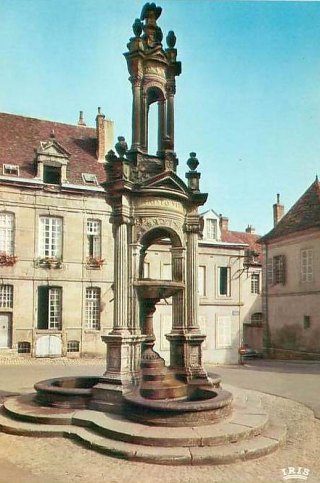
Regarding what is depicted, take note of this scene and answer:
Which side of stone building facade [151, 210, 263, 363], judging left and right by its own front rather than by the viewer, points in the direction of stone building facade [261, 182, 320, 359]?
left

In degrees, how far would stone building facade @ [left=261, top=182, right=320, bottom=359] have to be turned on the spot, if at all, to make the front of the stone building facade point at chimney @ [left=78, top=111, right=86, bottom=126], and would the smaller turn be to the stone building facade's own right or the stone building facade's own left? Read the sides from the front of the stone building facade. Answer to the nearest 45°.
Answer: approximately 45° to the stone building facade's own right

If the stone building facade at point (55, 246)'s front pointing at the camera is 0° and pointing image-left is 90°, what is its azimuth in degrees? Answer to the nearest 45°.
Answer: approximately 0°

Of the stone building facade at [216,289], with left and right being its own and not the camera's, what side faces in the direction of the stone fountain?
front

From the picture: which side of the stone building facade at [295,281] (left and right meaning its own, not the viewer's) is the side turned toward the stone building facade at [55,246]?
front
